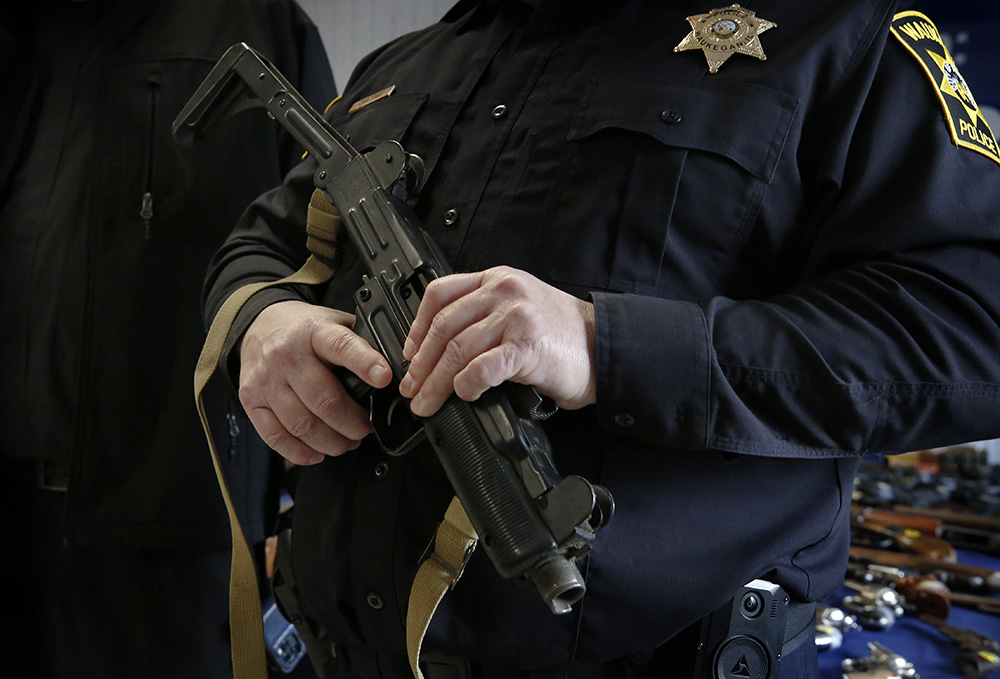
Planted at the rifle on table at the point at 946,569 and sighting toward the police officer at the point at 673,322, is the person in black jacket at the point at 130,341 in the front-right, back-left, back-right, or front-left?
front-right

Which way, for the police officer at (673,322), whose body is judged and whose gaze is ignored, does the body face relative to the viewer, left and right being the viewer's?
facing the viewer and to the left of the viewer

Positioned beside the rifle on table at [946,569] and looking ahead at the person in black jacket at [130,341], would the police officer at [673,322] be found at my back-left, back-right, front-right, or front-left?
front-left

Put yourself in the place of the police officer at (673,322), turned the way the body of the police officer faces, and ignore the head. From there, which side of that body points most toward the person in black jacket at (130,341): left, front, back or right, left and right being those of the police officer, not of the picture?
right
